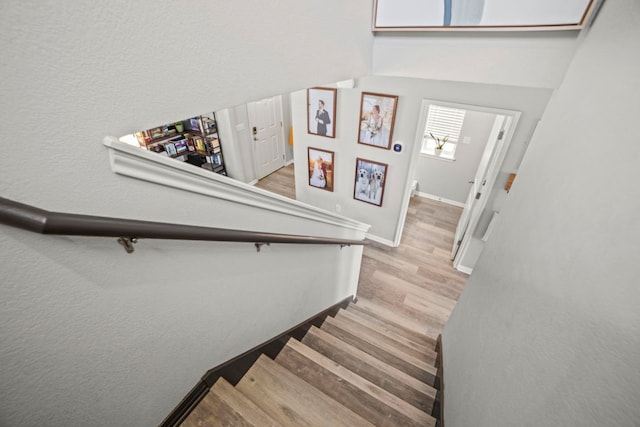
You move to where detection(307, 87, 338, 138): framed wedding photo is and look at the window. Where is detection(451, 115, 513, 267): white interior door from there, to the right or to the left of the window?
right

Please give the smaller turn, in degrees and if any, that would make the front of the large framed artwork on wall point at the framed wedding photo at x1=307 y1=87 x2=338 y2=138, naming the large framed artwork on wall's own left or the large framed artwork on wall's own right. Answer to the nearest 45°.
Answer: approximately 135° to the large framed artwork on wall's own right

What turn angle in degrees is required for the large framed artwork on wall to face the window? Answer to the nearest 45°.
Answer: approximately 180°

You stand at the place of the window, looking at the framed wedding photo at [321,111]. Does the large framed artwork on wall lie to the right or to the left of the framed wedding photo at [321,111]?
left

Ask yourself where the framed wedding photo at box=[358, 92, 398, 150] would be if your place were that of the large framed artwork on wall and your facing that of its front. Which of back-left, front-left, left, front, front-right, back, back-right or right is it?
back-right

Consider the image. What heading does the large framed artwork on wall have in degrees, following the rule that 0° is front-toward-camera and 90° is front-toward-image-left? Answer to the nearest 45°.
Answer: approximately 0°
